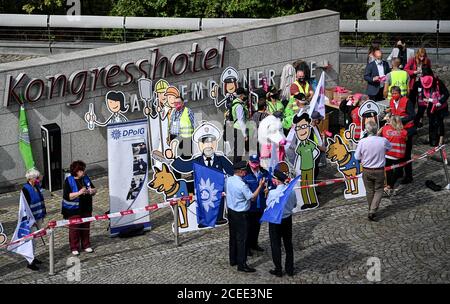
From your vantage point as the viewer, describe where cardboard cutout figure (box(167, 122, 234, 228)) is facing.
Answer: facing the viewer

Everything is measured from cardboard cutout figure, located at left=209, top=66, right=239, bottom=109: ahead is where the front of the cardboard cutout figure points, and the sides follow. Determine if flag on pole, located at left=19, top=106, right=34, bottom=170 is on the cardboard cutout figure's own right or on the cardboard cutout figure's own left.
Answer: on the cardboard cutout figure's own right

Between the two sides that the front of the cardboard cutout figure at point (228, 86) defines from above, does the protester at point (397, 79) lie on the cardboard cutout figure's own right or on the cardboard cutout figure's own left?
on the cardboard cutout figure's own left

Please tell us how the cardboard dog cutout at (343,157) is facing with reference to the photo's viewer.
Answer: facing the viewer and to the left of the viewer

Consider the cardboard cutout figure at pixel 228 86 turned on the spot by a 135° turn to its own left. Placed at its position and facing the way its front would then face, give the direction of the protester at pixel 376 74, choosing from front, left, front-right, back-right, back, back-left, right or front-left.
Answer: front-right

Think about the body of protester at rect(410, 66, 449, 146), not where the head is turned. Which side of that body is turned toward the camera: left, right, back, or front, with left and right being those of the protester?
front

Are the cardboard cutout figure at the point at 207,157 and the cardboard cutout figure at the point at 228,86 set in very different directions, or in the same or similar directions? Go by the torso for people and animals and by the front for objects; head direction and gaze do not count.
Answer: same or similar directions

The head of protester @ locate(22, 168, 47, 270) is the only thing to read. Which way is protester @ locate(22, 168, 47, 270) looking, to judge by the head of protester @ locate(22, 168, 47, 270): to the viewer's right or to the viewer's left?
to the viewer's right

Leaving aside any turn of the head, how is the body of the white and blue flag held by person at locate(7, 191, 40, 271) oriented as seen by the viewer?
to the viewer's right
